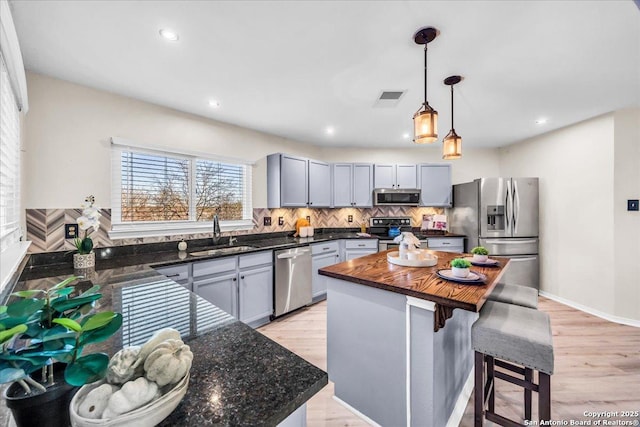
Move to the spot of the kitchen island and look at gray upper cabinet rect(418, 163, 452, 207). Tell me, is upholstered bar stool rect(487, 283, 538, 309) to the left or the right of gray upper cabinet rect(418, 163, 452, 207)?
right

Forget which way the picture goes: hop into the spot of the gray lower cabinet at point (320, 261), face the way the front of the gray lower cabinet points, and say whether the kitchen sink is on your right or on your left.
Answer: on your right

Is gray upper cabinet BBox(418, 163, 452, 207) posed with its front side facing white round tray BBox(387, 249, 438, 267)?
yes

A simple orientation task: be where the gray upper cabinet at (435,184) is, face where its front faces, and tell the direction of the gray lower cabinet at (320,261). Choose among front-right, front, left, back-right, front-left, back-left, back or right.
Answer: front-right

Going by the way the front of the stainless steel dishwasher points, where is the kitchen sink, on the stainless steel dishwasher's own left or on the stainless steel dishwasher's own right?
on the stainless steel dishwasher's own right

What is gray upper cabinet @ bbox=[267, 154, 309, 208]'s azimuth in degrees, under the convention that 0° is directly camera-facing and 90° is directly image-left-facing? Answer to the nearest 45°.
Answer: approximately 315°

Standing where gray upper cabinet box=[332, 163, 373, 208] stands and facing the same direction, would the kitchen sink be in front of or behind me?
in front

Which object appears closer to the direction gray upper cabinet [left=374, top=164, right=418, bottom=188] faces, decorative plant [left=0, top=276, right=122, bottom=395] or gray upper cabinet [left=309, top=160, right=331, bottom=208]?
the decorative plant

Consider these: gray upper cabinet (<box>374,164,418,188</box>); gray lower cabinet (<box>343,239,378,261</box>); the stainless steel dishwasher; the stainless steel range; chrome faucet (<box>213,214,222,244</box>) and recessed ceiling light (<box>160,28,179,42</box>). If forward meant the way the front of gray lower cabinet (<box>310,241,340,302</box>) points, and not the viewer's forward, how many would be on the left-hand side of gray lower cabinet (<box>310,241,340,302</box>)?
3
